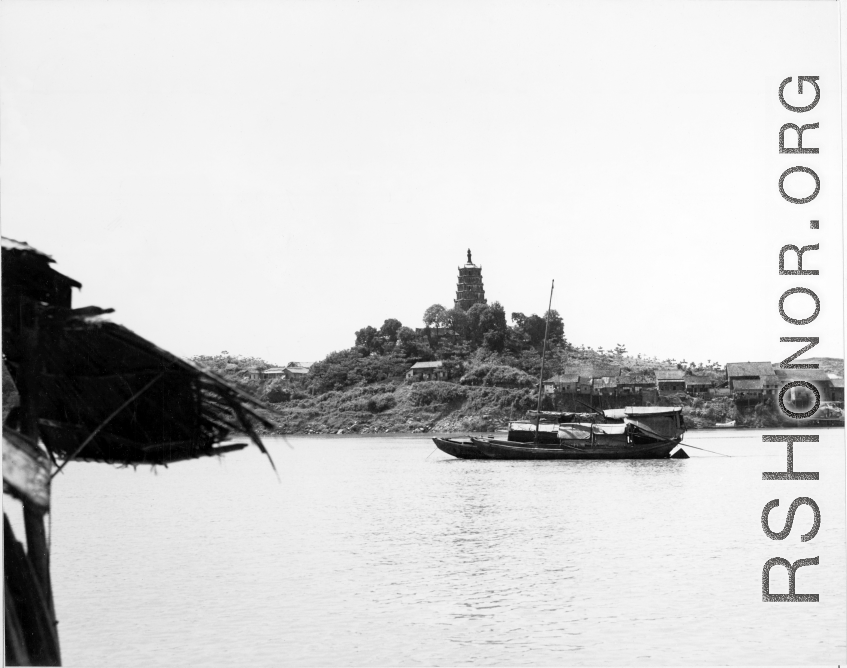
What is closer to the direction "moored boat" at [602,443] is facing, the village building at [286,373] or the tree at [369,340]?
the village building

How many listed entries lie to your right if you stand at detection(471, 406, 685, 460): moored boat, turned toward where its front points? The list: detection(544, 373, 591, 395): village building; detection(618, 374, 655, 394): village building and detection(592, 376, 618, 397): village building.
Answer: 3

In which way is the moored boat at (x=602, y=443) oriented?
to the viewer's left

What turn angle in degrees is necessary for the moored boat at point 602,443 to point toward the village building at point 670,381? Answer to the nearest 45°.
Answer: approximately 90° to its right

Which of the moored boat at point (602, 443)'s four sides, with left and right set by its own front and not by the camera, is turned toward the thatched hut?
left

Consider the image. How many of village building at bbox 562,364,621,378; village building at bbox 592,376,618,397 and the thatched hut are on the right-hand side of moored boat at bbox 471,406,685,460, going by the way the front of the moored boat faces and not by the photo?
2

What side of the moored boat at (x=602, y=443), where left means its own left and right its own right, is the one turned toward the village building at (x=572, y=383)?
right

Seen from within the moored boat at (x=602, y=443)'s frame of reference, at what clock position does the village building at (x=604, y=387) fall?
The village building is roughly at 3 o'clock from the moored boat.

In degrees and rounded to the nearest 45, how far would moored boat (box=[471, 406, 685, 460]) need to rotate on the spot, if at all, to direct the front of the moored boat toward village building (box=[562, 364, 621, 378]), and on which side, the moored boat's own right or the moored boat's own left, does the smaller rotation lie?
approximately 90° to the moored boat's own right

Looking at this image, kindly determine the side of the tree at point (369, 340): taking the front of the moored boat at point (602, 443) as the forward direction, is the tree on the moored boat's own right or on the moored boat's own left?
on the moored boat's own right
